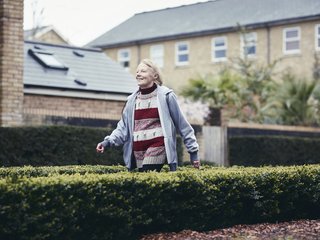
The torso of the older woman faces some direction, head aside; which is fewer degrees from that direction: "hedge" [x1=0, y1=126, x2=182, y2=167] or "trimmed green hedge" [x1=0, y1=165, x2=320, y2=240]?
the trimmed green hedge

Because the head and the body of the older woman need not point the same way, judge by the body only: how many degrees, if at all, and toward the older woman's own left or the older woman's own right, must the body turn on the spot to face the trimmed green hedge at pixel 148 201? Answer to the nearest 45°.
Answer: approximately 45° to the older woman's own left

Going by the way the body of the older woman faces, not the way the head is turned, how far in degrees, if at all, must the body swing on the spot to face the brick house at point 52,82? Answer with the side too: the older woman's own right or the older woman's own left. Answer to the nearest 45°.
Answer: approximately 135° to the older woman's own right

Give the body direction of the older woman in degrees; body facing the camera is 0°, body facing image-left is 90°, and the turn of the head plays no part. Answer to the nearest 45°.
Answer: approximately 45°
